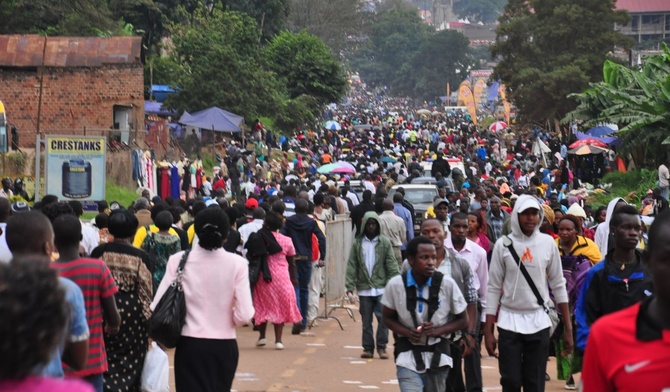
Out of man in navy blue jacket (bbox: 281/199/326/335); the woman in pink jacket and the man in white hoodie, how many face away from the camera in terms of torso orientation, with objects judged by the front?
2

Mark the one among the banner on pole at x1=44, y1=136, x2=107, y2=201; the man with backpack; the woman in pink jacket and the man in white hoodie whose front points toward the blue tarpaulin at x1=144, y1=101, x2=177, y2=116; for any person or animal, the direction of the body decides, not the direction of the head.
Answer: the woman in pink jacket

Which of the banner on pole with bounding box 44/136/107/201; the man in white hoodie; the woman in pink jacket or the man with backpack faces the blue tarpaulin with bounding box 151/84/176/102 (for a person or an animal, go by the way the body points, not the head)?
the woman in pink jacket

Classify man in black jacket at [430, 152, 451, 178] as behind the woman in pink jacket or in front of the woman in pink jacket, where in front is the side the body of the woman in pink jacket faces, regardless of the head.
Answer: in front

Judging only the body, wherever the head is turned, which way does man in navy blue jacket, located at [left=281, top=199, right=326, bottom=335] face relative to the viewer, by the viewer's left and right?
facing away from the viewer

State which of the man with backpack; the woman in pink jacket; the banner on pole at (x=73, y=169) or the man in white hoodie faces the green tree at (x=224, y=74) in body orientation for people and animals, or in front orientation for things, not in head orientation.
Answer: the woman in pink jacket

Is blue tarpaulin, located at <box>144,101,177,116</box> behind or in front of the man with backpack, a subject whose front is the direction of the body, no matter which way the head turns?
behind

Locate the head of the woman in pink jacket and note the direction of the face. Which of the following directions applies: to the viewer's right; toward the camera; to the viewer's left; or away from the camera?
away from the camera

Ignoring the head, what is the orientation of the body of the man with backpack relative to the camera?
toward the camera

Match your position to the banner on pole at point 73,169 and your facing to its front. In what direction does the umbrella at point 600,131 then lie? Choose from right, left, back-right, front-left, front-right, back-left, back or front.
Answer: back-left

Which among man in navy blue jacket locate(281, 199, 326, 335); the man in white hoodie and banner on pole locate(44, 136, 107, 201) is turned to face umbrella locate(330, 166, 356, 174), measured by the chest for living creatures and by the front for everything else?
the man in navy blue jacket

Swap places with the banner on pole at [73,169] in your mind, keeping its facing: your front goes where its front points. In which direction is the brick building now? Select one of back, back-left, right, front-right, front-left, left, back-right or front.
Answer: back

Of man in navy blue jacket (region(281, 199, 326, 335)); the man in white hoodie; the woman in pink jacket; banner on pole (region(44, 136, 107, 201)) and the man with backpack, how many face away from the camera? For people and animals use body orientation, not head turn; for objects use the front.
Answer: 2

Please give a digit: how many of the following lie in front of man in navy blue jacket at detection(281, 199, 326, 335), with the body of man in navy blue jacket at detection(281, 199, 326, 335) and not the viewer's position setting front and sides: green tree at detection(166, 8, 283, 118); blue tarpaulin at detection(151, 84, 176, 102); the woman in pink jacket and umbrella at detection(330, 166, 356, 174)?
3

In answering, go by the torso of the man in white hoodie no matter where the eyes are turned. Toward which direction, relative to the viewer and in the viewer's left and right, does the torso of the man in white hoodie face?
facing the viewer

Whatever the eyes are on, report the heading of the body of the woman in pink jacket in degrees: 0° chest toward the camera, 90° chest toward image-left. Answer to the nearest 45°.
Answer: approximately 180°

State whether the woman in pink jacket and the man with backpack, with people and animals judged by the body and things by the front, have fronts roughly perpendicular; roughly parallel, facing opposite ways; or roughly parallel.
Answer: roughly parallel, facing opposite ways

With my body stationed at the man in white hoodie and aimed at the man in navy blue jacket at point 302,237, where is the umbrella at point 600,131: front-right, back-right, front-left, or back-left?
front-right
